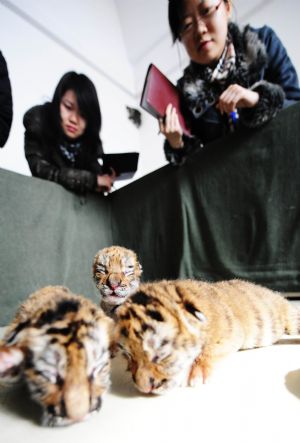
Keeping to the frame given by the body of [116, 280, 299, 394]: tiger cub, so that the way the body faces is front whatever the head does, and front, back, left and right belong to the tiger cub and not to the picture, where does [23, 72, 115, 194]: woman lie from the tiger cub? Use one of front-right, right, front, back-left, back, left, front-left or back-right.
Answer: right

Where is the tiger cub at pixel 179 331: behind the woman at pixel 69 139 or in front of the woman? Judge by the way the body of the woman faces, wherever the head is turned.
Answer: in front

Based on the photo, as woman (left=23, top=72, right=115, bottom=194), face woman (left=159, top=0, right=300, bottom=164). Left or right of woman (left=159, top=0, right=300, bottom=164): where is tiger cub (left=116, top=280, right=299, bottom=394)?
right

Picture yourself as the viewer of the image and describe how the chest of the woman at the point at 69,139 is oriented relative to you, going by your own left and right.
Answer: facing the viewer and to the right of the viewer

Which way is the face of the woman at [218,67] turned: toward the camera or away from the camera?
toward the camera

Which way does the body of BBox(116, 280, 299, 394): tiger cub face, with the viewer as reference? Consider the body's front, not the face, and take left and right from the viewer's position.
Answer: facing the viewer and to the left of the viewer

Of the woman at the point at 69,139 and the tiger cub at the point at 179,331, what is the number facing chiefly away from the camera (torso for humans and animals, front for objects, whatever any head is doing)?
0

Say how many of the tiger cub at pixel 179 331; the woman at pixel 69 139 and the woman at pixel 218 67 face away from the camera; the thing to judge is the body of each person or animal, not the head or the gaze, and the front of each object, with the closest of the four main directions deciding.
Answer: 0

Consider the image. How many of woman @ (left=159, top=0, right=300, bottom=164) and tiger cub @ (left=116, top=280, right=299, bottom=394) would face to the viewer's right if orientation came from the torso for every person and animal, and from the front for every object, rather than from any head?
0

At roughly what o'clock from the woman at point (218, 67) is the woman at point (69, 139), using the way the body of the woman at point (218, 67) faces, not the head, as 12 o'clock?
the woman at point (69, 139) is roughly at 2 o'clock from the woman at point (218, 67).

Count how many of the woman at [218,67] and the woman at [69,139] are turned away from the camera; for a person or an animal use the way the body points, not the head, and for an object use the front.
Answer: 0
